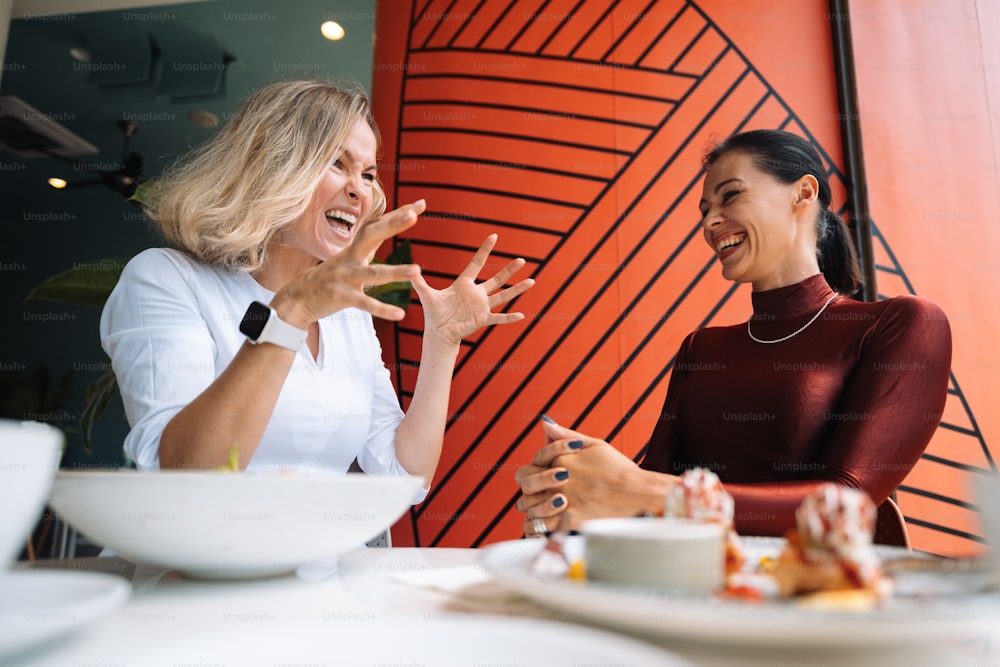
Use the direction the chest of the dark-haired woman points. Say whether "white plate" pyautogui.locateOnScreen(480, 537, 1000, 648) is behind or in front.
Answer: in front

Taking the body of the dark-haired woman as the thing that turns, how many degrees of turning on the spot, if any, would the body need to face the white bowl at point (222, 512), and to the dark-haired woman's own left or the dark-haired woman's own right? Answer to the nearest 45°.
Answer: approximately 45° to the dark-haired woman's own left

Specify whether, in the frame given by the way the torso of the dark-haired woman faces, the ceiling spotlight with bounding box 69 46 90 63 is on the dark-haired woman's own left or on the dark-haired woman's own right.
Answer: on the dark-haired woman's own right

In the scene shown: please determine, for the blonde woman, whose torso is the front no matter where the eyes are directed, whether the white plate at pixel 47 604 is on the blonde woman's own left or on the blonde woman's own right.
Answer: on the blonde woman's own right

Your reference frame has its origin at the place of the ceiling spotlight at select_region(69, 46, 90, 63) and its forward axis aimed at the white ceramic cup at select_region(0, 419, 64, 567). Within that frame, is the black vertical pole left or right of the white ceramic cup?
left

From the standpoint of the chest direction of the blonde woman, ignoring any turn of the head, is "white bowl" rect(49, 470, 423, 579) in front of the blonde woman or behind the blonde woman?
in front

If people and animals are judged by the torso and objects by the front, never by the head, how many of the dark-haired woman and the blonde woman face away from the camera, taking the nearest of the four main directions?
0

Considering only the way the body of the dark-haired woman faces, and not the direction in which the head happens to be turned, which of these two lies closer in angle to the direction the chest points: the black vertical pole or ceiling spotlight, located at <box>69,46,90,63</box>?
the ceiling spotlight

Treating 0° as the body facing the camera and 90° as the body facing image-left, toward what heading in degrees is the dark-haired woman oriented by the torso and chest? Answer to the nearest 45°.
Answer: approximately 45°

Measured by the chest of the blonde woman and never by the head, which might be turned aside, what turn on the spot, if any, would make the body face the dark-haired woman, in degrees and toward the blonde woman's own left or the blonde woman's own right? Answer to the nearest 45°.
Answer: approximately 45° to the blonde woman's own left

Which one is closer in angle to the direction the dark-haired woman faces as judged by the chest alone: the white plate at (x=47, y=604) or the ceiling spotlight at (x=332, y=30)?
the white plate

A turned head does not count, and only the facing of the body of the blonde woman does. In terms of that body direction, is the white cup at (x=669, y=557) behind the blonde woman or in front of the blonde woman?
in front
